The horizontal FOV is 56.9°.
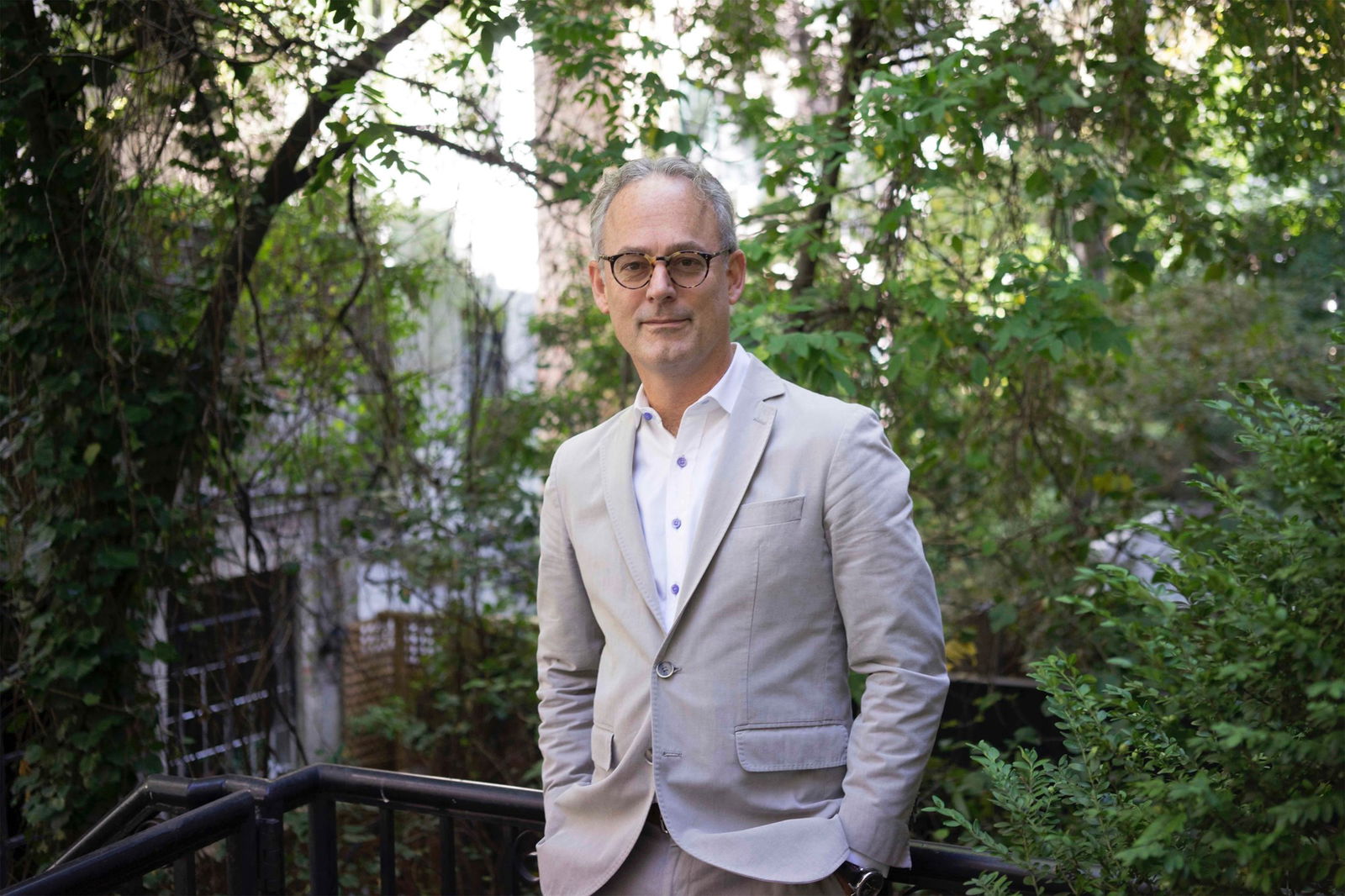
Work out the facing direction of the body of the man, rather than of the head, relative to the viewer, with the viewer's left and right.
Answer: facing the viewer and to the left of the viewer

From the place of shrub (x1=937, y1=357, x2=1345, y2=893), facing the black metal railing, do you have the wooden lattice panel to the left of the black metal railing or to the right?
right

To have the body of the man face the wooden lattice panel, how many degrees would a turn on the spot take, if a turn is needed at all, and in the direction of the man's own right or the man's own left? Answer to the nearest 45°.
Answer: approximately 135° to the man's own right

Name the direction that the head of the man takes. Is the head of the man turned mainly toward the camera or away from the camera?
toward the camera

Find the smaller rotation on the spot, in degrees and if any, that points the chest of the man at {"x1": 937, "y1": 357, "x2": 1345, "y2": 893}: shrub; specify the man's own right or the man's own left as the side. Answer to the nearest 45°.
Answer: approximately 90° to the man's own left
